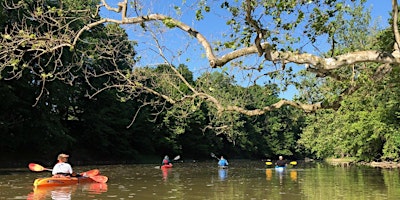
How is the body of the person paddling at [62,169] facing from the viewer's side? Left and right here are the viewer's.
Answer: facing away from the viewer and to the right of the viewer
